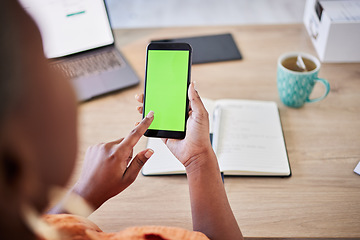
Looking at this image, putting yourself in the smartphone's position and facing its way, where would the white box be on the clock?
The white box is roughly at 8 o'clock from the smartphone.

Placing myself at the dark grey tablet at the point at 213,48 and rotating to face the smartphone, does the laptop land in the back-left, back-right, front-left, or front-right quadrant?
front-right

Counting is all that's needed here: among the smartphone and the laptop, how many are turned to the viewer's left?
0

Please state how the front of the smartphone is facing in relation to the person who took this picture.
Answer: facing the viewer

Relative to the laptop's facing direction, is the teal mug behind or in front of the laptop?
in front

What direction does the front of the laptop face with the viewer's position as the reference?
facing the viewer and to the right of the viewer
